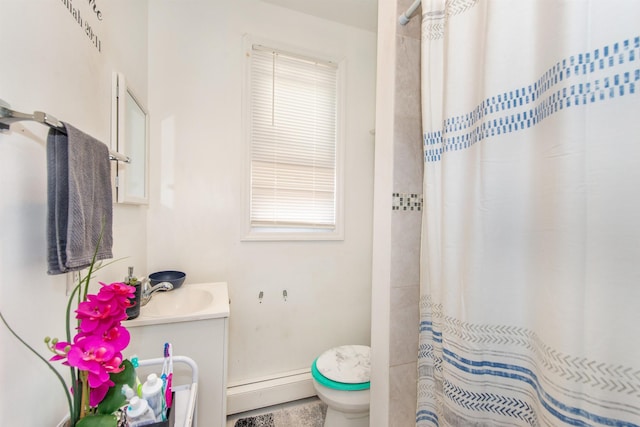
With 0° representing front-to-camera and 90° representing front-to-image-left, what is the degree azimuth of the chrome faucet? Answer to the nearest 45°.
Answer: approximately 270°

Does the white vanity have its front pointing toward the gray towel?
no

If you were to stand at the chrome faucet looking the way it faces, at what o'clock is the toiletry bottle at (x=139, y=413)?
The toiletry bottle is roughly at 3 o'clock from the chrome faucet.

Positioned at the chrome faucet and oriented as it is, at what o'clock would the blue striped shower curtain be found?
The blue striped shower curtain is roughly at 2 o'clock from the chrome faucet.

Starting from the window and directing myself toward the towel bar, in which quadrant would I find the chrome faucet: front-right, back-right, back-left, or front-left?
front-right

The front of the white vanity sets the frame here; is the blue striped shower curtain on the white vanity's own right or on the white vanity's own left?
on the white vanity's own right

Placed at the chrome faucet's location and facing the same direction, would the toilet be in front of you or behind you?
in front

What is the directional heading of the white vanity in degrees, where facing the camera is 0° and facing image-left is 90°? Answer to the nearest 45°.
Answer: approximately 270°

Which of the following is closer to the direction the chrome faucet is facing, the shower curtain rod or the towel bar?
the shower curtain rod

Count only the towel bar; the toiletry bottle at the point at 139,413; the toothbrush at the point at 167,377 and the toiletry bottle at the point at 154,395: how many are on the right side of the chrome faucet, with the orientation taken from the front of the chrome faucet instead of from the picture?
4
